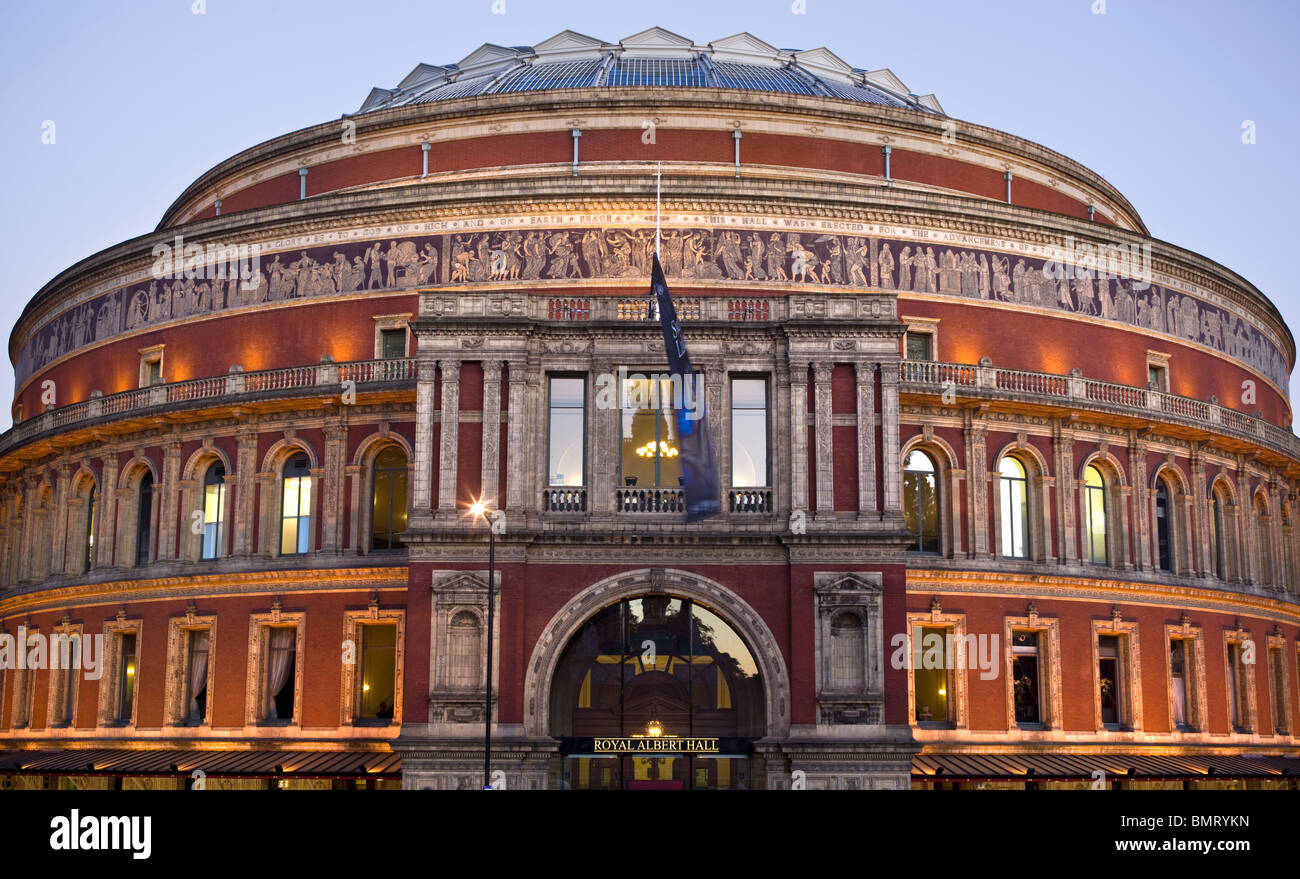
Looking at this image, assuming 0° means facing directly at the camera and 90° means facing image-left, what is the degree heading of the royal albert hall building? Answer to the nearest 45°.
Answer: approximately 0°
